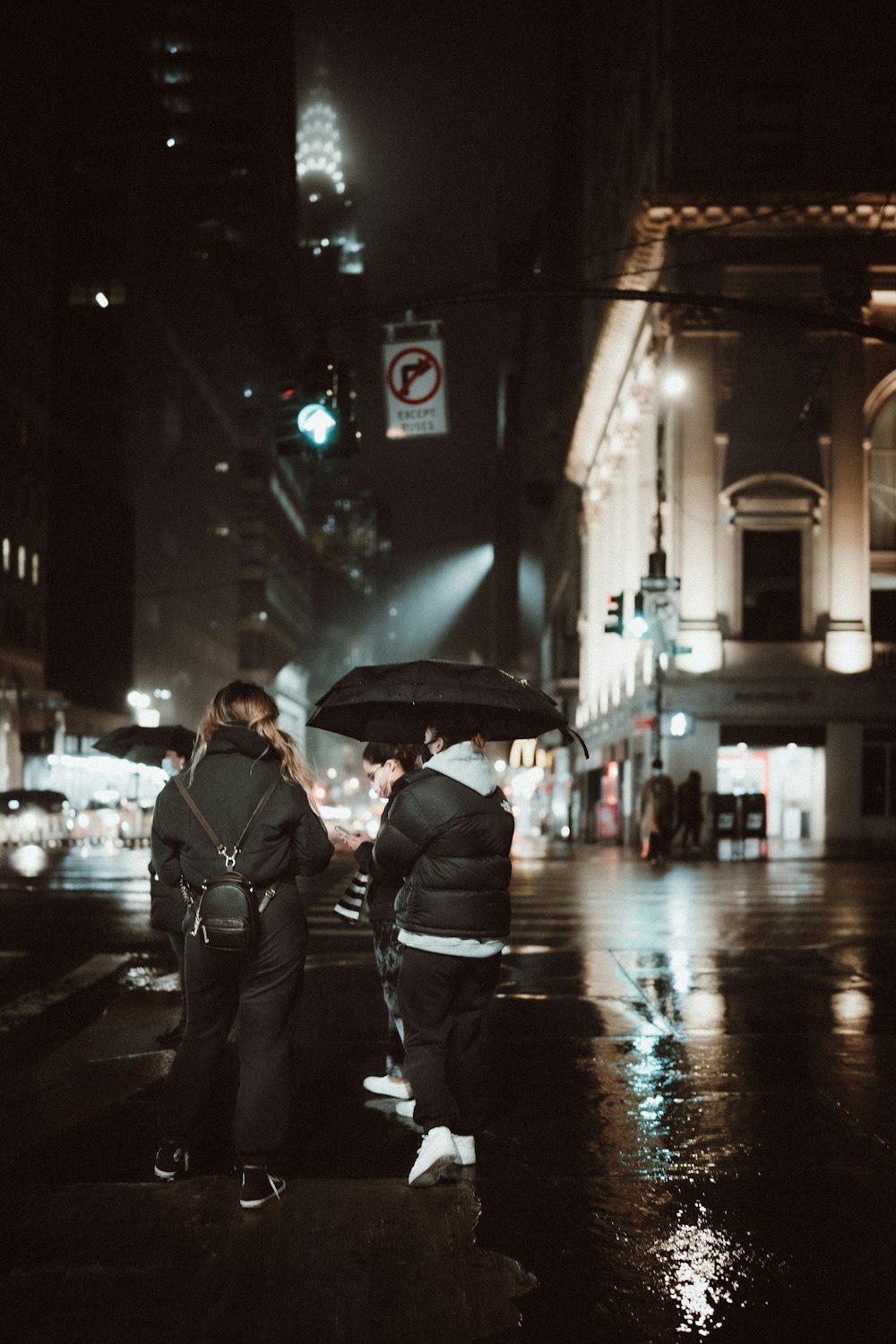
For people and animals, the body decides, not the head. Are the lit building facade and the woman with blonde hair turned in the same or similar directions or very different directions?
very different directions

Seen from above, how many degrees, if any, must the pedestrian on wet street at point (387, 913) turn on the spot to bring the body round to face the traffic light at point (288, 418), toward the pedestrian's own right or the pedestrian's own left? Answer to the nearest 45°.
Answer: approximately 90° to the pedestrian's own right

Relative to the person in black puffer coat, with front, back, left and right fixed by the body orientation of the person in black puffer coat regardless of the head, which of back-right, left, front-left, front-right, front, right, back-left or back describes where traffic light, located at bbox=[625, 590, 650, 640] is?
front-right

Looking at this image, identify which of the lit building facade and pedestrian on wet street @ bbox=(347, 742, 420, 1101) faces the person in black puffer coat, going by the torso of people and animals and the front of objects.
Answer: the lit building facade

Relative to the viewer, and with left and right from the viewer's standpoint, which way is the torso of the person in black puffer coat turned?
facing away from the viewer and to the left of the viewer

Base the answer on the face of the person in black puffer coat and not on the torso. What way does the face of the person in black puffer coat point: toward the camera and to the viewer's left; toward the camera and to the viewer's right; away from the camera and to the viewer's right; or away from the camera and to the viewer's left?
away from the camera and to the viewer's left

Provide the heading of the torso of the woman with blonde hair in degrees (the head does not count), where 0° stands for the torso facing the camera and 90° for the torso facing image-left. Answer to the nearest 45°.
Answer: approximately 180°

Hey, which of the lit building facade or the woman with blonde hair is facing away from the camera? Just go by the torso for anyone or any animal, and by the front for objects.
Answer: the woman with blonde hair

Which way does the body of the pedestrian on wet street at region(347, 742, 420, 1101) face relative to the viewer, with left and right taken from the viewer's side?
facing to the left of the viewer

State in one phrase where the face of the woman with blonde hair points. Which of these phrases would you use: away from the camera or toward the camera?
away from the camera

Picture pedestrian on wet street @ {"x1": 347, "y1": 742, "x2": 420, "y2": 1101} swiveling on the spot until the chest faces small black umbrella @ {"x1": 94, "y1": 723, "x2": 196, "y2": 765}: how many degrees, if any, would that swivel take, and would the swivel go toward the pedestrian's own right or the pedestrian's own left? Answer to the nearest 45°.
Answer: approximately 45° to the pedestrian's own right

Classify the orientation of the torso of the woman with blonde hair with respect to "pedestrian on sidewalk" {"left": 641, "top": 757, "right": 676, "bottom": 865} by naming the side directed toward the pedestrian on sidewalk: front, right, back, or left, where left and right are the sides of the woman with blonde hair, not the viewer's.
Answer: front
